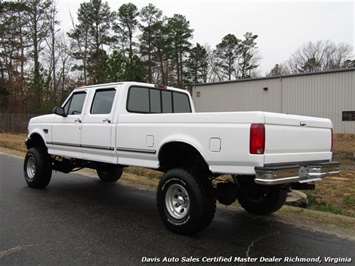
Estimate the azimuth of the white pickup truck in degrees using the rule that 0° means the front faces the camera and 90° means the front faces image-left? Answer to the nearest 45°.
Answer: approximately 135°

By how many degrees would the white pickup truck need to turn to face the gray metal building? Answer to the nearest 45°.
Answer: approximately 90° to its right
